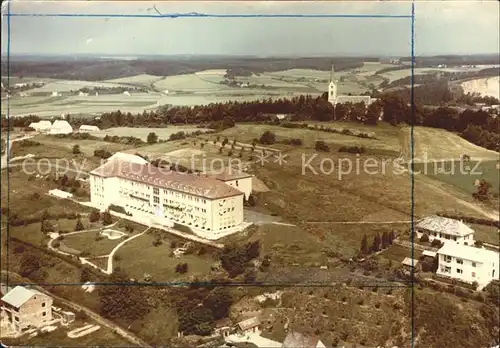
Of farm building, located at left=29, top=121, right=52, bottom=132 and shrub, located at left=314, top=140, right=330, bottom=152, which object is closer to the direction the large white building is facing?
the farm building

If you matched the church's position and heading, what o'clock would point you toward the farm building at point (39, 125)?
The farm building is roughly at 12 o'clock from the church.

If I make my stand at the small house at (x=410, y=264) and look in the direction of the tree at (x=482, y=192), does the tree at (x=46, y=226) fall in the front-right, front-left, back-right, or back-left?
back-left

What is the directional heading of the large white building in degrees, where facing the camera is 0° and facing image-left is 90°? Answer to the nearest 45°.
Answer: approximately 45°

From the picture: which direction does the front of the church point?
to the viewer's left

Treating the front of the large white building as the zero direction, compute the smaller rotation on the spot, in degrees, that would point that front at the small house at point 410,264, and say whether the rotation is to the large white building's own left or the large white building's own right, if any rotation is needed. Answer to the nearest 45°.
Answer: approximately 135° to the large white building's own left

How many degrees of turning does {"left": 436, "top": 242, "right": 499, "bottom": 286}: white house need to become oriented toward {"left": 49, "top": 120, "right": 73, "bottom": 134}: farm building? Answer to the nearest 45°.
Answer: approximately 45° to its right
